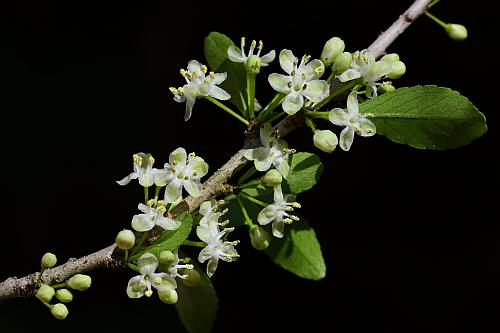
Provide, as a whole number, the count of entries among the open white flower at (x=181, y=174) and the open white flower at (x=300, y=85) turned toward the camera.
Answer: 2

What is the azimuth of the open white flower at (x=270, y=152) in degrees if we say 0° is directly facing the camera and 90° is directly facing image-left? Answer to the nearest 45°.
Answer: approximately 315°

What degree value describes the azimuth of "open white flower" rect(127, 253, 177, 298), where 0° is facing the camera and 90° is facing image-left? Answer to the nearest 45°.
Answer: approximately 0°

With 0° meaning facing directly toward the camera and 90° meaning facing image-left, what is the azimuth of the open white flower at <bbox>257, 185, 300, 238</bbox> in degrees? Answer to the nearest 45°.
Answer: approximately 315°
